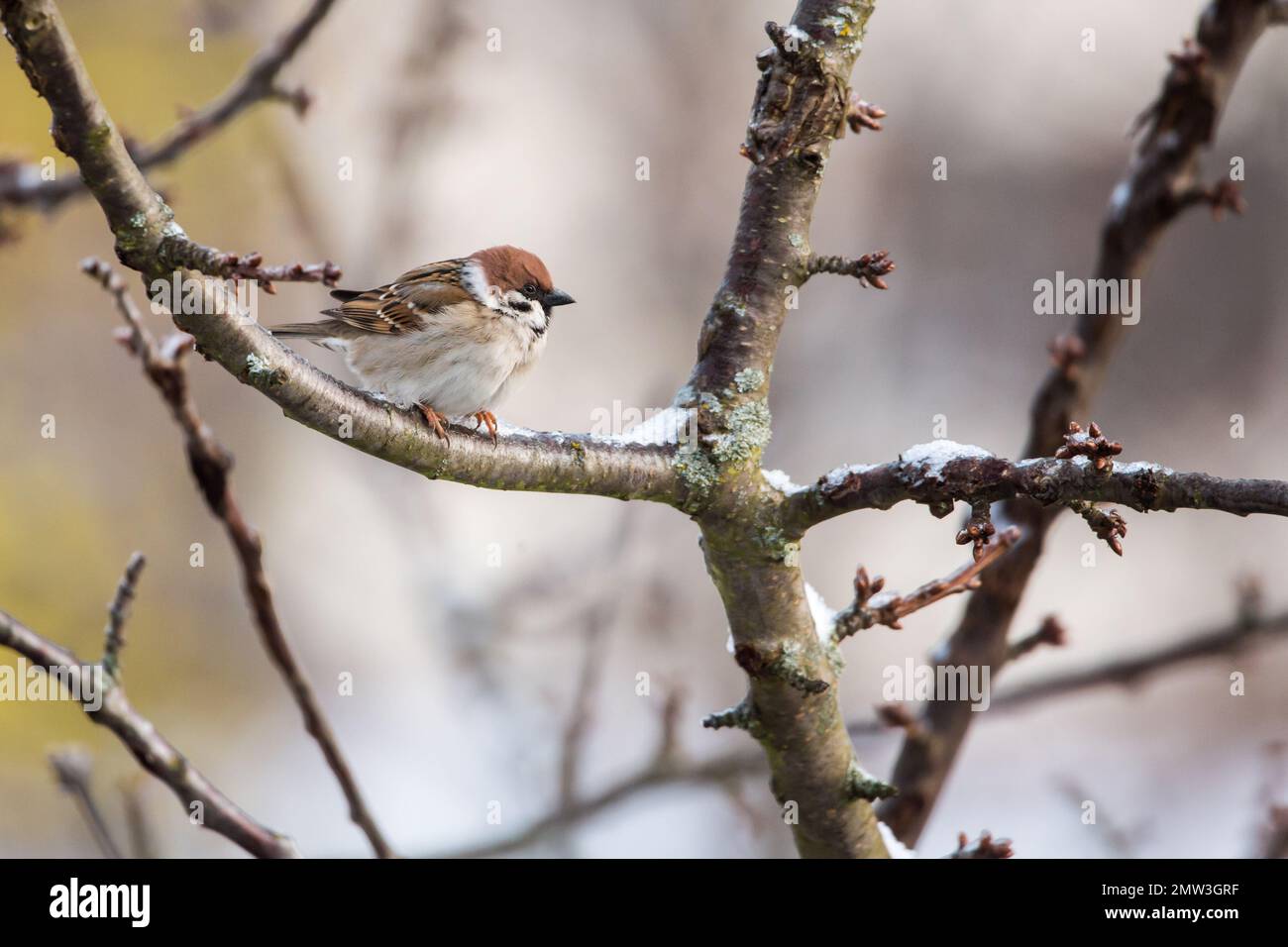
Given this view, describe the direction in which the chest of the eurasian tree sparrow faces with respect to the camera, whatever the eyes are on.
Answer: to the viewer's right
